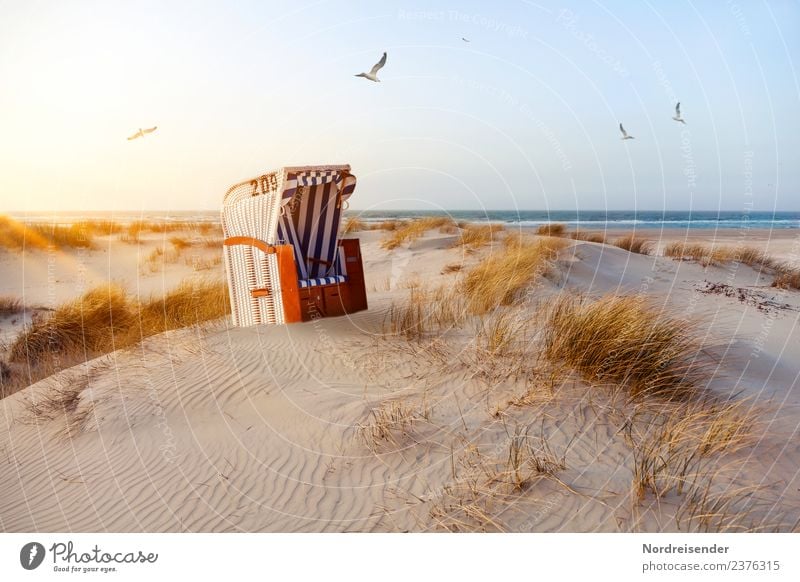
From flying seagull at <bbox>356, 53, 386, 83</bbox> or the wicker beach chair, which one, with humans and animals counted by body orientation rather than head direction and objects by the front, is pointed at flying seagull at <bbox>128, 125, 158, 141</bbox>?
flying seagull at <bbox>356, 53, 386, 83</bbox>

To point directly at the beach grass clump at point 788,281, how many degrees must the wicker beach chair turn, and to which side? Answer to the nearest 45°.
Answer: approximately 45° to its left

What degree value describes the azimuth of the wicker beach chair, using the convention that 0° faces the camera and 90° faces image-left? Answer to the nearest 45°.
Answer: approximately 315°

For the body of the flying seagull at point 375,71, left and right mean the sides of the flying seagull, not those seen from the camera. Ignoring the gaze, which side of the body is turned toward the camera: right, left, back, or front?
left

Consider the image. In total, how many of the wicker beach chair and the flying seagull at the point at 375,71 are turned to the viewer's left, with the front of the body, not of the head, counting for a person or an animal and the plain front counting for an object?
1

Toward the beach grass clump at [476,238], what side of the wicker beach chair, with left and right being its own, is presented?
left

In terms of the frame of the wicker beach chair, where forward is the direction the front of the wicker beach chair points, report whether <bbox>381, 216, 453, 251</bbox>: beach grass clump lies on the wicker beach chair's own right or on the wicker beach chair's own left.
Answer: on the wicker beach chair's own left

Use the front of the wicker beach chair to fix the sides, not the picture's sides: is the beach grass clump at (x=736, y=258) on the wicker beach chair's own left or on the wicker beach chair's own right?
on the wicker beach chair's own left
